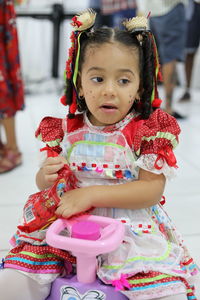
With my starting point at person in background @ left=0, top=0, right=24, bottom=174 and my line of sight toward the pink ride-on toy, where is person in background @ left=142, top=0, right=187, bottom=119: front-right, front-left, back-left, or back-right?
back-left

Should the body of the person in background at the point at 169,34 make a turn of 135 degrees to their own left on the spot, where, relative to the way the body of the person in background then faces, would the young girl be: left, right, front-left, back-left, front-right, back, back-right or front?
back-left

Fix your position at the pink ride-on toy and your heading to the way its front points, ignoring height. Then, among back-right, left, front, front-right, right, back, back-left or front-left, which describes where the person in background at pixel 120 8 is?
back

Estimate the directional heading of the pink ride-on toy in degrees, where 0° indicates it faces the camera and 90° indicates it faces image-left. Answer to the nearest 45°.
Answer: approximately 0°

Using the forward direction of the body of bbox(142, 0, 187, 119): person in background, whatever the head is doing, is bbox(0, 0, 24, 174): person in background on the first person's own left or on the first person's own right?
on the first person's own right

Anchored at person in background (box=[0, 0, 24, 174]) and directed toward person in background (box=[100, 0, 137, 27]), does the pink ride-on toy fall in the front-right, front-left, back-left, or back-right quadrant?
back-right

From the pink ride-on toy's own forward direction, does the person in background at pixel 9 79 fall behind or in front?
behind

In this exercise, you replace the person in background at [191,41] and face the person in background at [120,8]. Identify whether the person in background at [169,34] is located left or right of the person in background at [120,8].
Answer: left

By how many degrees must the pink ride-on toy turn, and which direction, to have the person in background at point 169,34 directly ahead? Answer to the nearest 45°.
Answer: approximately 180°

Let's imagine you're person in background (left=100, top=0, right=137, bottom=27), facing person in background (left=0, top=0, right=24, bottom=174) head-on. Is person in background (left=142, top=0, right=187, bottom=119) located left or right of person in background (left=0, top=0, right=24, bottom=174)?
left
